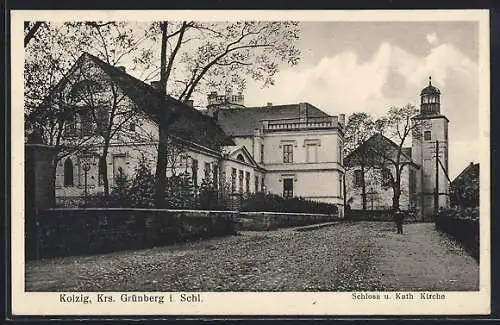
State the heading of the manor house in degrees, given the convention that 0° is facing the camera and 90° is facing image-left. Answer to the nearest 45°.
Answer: approximately 315°
